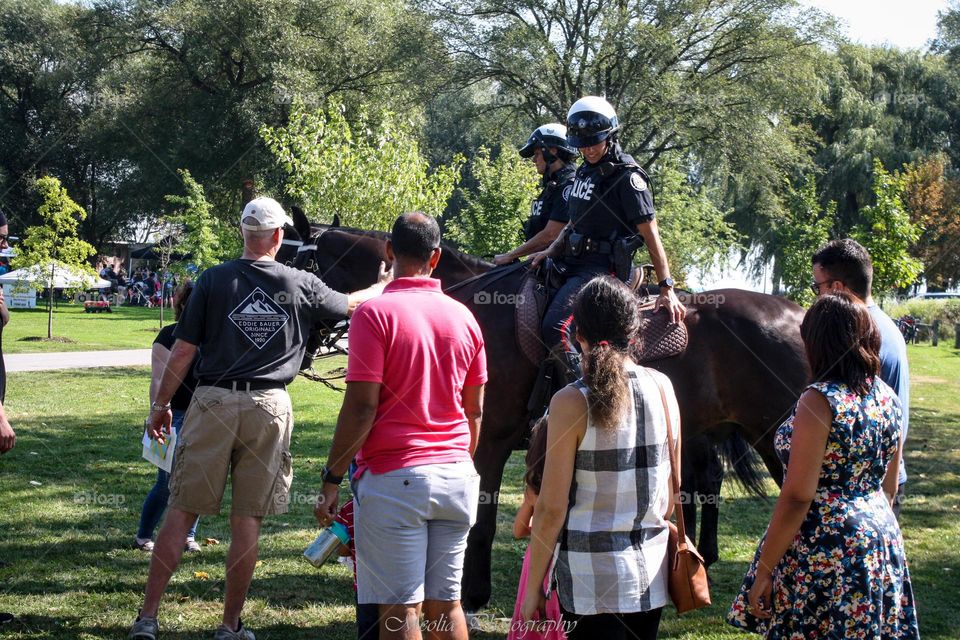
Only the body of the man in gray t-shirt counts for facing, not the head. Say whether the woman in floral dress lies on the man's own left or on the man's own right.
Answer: on the man's own right

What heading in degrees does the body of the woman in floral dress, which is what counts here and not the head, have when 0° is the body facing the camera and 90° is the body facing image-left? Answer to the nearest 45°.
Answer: approximately 135°

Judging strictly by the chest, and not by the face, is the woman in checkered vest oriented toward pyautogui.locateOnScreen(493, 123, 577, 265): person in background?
yes

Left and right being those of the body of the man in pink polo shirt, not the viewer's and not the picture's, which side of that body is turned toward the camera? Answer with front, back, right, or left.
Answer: back

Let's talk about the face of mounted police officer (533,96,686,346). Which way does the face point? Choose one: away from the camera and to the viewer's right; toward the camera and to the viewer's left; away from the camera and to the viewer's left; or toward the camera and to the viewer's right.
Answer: toward the camera and to the viewer's left

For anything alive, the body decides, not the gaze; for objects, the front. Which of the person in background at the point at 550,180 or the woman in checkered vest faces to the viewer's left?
the person in background

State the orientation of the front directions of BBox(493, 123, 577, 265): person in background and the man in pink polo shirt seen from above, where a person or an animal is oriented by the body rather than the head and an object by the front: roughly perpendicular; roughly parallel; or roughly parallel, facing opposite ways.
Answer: roughly perpendicular

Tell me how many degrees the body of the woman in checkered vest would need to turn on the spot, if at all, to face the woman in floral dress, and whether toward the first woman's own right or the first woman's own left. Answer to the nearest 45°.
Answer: approximately 90° to the first woman's own right

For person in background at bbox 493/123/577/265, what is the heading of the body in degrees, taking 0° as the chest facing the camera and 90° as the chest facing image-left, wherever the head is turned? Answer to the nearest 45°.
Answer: approximately 90°

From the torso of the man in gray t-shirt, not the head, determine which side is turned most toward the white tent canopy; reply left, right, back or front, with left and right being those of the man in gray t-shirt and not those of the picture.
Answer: front

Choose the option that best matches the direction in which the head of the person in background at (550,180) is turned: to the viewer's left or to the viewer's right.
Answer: to the viewer's left

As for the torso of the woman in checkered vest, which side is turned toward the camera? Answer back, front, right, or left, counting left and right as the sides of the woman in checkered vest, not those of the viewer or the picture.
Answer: back

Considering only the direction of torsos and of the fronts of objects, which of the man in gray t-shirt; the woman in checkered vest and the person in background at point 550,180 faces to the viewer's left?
the person in background

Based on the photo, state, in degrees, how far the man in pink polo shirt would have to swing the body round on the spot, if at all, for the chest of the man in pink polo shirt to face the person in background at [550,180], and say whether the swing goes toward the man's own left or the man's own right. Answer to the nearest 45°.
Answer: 0° — they already face them

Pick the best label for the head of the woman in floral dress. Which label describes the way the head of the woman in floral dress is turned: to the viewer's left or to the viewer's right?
to the viewer's left

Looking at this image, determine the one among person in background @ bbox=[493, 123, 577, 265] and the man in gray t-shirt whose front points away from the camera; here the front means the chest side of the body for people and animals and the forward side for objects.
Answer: the man in gray t-shirt
